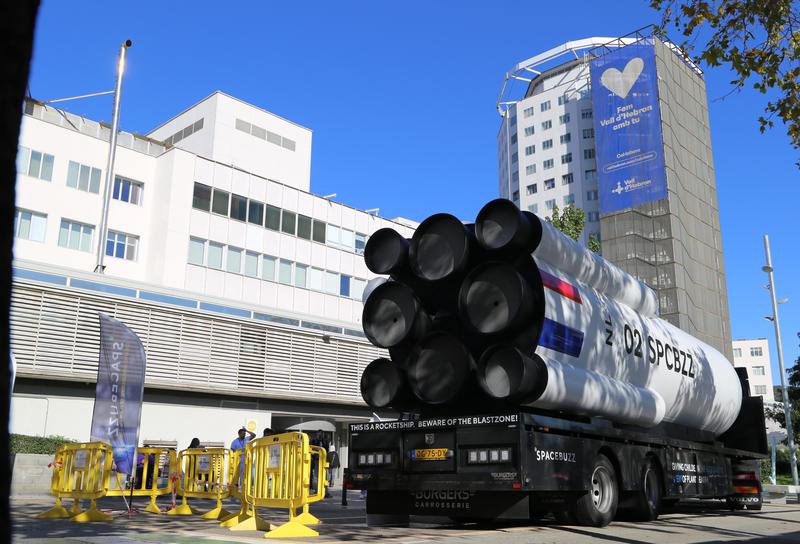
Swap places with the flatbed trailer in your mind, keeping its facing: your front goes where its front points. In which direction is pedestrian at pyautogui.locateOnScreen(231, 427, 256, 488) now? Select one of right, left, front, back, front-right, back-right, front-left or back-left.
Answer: left

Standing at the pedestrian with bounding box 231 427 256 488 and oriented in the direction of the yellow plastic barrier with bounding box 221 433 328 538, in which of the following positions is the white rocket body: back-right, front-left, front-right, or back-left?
front-left

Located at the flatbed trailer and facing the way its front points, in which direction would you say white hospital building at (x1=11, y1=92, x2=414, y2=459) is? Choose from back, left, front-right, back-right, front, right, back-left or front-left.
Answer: left

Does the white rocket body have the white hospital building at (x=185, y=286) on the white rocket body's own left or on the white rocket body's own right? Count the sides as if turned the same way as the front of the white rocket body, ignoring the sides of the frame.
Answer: on the white rocket body's own left

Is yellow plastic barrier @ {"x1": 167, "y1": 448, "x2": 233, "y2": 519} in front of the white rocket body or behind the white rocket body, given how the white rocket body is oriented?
behind

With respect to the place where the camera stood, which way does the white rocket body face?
facing away from the viewer and to the right of the viewer

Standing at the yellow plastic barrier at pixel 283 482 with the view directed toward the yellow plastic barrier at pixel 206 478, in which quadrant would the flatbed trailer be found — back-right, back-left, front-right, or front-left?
back-right

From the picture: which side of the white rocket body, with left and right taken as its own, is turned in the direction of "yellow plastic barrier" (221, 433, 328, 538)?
back

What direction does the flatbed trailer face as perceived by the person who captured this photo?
facing away from the viewer and to the right of the viewer
